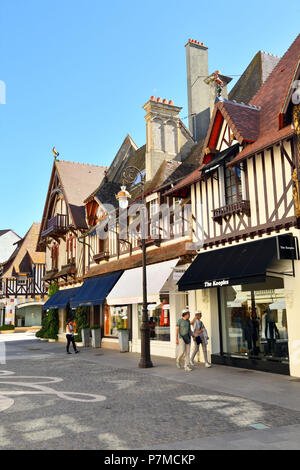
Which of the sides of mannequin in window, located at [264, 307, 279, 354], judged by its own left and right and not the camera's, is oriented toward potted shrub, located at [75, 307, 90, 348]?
right

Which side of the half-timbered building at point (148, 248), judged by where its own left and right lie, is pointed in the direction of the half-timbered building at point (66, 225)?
right

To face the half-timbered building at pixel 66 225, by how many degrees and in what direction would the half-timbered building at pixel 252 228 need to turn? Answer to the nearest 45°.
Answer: approximately 90° to its right

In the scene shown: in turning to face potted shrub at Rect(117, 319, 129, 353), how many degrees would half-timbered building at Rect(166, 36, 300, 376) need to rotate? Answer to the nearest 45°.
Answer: approximately 90° to its right

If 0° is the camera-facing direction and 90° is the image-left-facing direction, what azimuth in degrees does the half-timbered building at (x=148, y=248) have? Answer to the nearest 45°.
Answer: approximately 45°

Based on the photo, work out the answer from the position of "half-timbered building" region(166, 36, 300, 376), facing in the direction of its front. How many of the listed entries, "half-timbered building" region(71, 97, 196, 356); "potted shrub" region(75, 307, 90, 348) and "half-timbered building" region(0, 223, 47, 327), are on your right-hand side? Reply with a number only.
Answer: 3

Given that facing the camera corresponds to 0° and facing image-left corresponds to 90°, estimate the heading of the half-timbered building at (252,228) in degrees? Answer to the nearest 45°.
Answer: approximately 45°

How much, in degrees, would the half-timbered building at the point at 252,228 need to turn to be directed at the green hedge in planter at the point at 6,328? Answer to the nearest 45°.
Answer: approximately 90° to its right

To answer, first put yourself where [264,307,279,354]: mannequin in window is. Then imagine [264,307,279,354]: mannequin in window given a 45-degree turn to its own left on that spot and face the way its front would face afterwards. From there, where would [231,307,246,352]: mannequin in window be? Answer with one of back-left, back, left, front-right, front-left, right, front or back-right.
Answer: back-right
